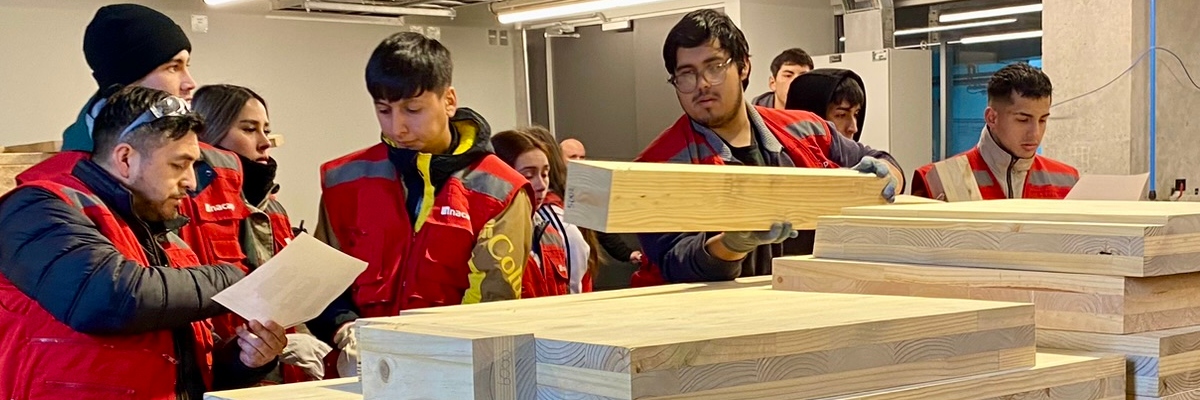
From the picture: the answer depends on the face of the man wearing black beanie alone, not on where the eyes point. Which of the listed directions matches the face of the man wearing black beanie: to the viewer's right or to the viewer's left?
to the viewer's right

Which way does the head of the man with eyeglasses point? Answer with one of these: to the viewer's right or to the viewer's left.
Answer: to the viewer's left

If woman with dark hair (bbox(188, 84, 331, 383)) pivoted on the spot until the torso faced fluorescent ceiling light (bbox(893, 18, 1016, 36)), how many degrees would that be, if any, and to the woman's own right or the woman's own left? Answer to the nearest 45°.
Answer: approximately 90° to the woman's own left

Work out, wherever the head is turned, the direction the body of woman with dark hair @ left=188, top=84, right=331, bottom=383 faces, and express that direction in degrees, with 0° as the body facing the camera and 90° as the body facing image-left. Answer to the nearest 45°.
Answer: approximately 315°

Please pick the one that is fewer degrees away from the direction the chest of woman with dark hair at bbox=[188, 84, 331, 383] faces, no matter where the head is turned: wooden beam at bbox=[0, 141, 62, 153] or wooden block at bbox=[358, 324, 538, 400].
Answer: the wooden block
